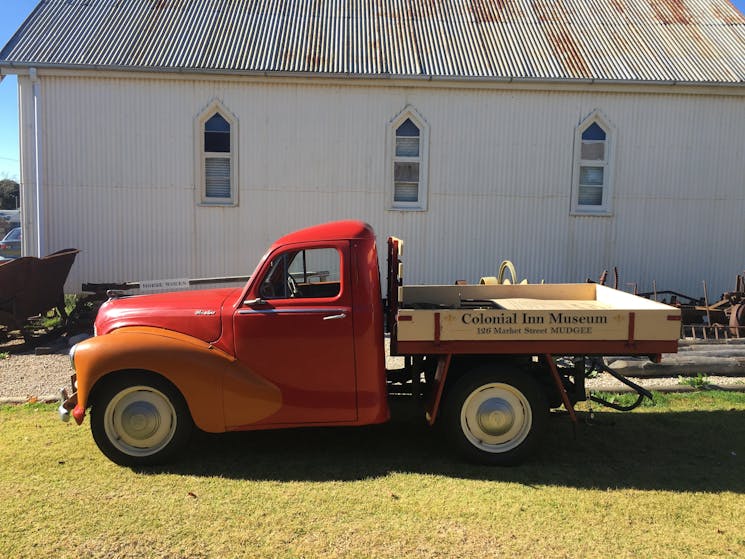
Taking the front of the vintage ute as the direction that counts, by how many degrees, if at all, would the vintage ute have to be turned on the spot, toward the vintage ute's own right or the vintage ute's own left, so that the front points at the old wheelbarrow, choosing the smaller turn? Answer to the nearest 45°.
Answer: approximately 45° to the vintage ute's own right

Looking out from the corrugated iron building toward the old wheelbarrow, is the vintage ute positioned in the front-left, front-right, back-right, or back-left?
front-left

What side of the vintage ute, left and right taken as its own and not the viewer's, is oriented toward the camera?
left

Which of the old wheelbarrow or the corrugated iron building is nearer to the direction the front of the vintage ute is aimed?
the old wheelbarrow

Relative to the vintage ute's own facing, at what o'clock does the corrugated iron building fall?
The corrugated iron building is roughly at 3 o'clock from the vintage ute.

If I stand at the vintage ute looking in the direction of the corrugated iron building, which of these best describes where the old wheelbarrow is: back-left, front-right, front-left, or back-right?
front-left
